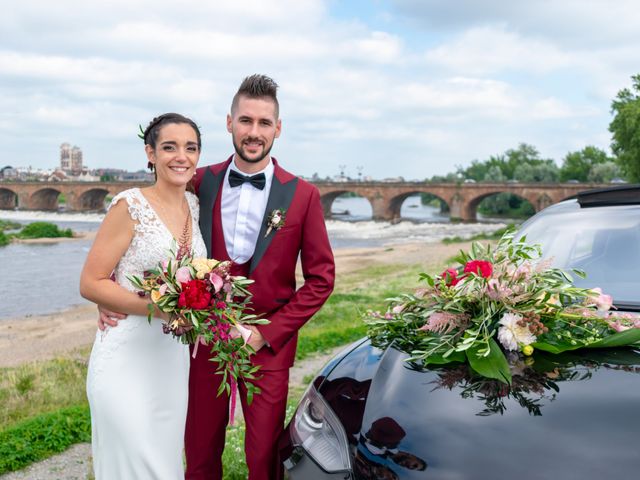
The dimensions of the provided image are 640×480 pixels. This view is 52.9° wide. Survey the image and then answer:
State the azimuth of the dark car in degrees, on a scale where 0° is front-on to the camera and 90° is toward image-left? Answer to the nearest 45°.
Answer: approximately 45°

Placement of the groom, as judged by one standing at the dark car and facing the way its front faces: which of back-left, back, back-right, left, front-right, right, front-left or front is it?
right

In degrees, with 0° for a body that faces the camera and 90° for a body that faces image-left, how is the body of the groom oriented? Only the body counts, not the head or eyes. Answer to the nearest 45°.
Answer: approximately 0°

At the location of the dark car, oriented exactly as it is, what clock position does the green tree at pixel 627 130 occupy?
The green tree is roughly at 5 o'clock from the dark car.

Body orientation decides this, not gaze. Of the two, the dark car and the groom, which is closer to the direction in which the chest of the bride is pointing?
the dark car

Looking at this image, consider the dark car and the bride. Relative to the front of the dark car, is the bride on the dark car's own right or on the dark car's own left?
on the dark car's own right

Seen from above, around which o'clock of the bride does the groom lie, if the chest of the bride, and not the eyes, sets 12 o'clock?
The groom is roughly at 10 o'clock from the bride.

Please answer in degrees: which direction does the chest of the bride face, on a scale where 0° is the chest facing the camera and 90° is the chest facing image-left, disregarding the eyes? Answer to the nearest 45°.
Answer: approximately 315°

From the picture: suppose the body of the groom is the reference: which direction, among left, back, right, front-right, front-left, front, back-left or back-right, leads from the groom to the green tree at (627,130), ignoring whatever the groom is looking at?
back-left

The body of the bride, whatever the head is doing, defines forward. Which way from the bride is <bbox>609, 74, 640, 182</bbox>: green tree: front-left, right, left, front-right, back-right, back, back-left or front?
left

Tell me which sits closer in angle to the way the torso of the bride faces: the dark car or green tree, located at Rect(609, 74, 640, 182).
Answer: the dark car
